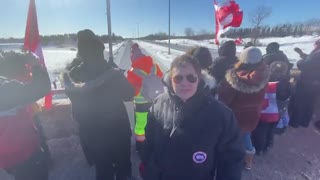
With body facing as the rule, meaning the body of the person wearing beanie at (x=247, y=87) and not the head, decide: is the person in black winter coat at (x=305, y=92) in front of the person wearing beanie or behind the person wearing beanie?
in front
